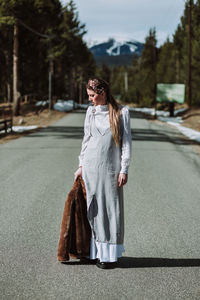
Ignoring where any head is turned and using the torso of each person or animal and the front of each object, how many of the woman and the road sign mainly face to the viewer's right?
0

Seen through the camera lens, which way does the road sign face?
facing the viewer

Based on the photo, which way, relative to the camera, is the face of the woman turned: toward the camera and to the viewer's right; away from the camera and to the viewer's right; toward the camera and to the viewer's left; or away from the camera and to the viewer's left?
toward the camera and to the viewer's left

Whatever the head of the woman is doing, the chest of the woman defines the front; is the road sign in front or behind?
behind

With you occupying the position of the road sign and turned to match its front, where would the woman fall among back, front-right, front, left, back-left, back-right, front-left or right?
front

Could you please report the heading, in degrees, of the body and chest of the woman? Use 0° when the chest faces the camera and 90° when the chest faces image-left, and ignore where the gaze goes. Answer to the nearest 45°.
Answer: approximately 45°
